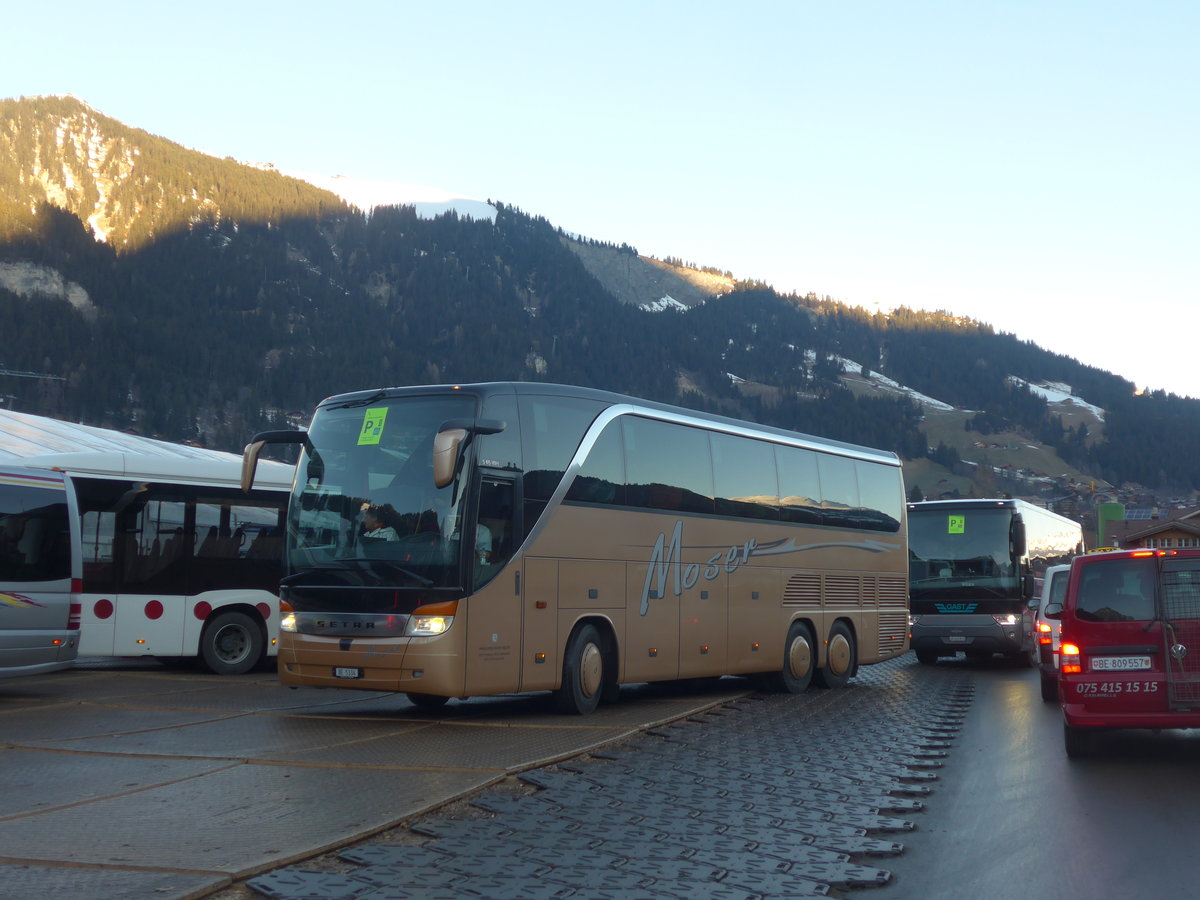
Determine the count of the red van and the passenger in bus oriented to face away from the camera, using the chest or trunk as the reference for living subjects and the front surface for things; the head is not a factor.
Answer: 1

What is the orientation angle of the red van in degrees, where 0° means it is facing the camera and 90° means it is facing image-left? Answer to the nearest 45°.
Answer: approximately 180°

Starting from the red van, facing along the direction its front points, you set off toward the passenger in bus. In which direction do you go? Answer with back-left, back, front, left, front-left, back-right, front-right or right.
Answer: left

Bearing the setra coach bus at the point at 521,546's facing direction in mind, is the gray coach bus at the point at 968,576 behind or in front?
behind

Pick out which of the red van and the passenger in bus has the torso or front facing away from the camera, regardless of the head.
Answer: the red van

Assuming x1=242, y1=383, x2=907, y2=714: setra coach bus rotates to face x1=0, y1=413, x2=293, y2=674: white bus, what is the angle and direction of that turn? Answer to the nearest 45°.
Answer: approximately 90° to its right

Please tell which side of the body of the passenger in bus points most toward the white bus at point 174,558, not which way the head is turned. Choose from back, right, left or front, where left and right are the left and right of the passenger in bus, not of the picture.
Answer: right

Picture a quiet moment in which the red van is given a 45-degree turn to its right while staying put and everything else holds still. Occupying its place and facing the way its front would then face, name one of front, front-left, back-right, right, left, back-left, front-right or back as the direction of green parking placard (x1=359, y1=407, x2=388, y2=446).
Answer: back-left

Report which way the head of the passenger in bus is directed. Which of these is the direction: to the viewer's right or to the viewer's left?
to the viewer's left

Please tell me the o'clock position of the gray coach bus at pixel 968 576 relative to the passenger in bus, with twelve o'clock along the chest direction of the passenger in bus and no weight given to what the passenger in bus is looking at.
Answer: The gray coach bus is roughly at 6 o'clock from the passenger in bus.

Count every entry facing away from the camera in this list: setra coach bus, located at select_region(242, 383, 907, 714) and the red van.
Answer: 1

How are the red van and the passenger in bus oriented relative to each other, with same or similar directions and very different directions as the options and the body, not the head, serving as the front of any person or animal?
very different directions
